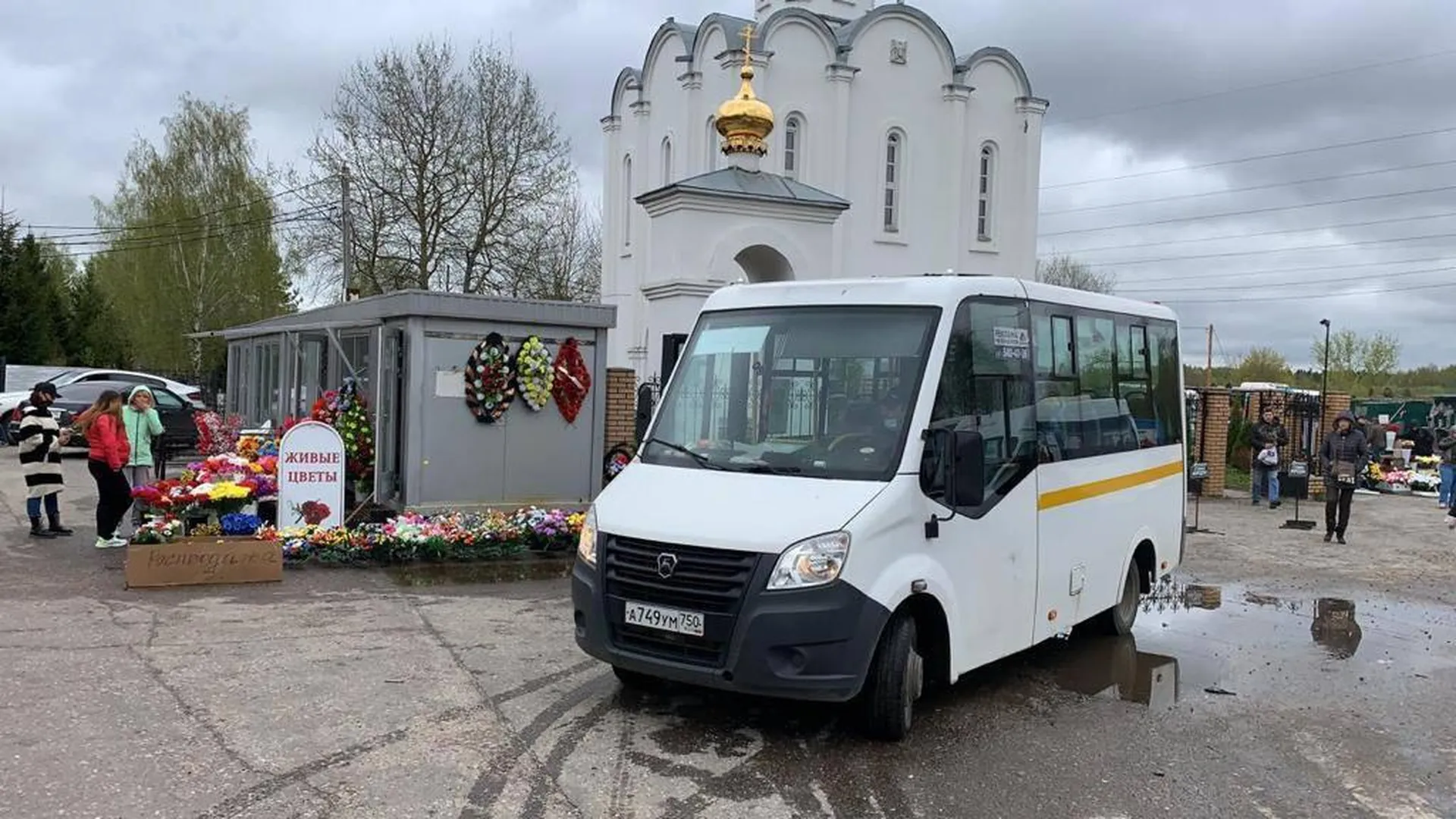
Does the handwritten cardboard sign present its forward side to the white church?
no

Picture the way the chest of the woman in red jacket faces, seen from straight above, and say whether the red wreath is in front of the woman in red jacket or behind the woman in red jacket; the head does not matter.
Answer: in front

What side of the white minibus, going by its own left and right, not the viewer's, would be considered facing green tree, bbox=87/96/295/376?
right

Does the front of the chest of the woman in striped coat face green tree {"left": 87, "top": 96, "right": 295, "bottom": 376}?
no

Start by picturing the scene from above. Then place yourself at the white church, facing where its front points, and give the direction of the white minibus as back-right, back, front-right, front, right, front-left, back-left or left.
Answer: front-left

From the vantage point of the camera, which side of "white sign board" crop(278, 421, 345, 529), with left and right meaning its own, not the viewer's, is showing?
front

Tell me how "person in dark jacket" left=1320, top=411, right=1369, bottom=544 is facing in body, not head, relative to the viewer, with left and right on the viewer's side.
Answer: facing the viewer

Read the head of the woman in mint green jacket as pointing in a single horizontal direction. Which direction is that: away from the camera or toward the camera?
toward the camera

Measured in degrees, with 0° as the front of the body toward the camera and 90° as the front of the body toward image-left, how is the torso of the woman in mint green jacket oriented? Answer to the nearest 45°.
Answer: approximately 45°

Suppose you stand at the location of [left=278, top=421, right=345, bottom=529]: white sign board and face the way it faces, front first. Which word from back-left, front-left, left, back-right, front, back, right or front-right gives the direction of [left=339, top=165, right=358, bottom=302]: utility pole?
back

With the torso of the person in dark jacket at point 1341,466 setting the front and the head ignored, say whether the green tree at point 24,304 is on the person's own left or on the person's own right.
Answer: on the person's own right
